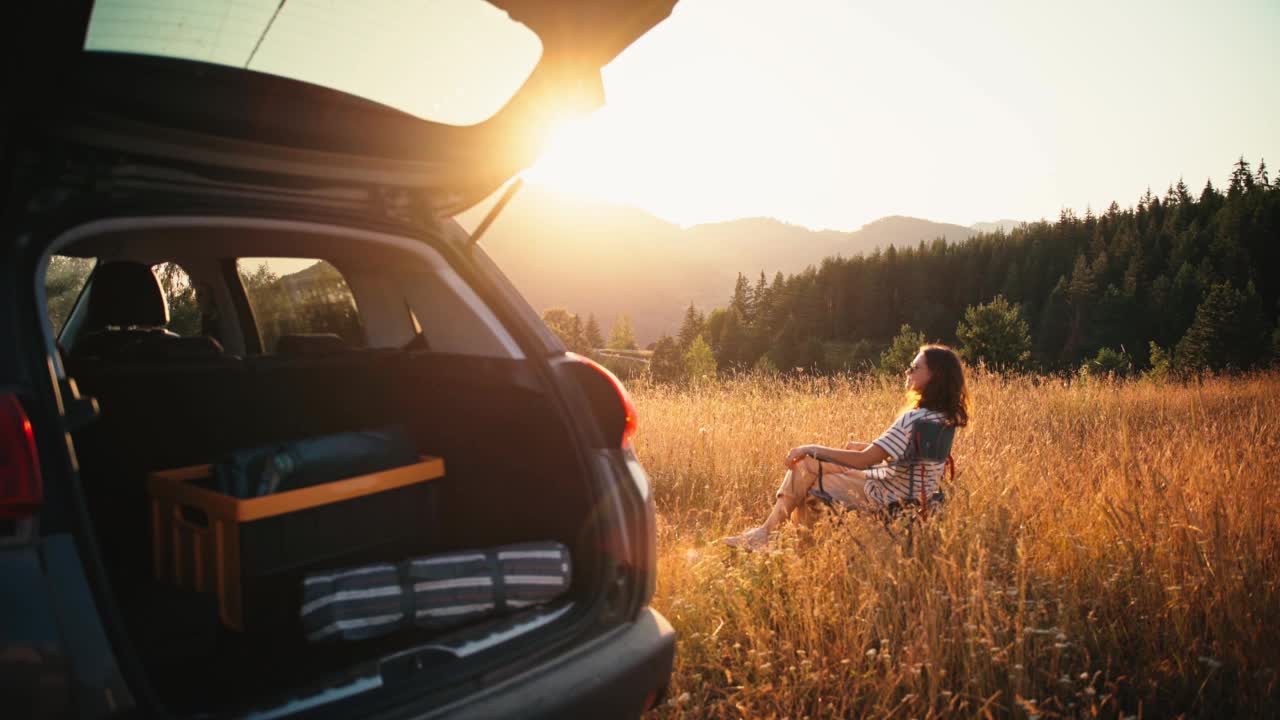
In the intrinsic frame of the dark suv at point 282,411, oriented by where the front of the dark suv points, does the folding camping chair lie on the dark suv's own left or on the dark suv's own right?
on the dark suv's own right

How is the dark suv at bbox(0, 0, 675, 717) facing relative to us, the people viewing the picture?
facing away from the viewer and to the left of the viewer

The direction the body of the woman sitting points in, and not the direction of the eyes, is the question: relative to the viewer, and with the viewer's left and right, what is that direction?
facing to the left of the viewer

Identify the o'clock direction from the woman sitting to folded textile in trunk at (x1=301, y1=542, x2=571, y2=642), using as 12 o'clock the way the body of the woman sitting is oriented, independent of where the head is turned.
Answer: The folded textile in trunk is roughly at 10 o'clock from the woman sitting.

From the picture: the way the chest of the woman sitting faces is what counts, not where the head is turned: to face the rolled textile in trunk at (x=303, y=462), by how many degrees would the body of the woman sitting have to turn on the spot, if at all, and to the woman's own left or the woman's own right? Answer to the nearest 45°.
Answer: approximately 45° to the woman's own left

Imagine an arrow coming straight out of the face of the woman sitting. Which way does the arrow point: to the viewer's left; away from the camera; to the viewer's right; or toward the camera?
to the viewer's left
